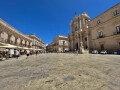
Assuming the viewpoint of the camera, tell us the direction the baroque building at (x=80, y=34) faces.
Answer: facing the viewer and to the left of the viewer
